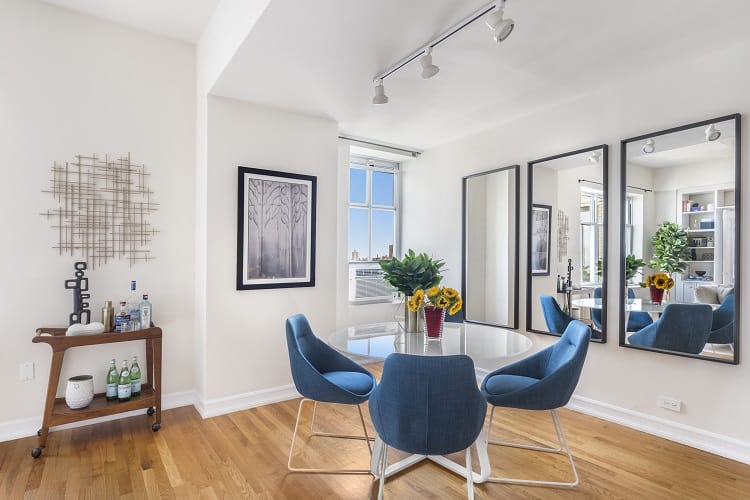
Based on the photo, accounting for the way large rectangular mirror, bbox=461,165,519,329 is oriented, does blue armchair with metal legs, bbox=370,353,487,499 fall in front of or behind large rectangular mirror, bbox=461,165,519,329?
in front

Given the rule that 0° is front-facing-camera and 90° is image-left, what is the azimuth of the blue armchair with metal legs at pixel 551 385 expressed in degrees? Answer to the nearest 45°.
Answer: approximately 90°

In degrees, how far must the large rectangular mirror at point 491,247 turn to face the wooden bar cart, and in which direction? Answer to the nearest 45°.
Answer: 0° — it already faces it

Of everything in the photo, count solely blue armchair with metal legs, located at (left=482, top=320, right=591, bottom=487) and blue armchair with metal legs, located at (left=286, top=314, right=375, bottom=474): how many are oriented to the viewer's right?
1

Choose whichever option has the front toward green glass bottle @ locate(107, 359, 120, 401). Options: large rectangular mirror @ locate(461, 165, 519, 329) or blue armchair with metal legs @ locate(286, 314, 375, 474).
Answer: the large rectangular mirror

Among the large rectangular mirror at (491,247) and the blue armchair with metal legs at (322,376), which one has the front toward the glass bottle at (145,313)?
the large rectangular mirror

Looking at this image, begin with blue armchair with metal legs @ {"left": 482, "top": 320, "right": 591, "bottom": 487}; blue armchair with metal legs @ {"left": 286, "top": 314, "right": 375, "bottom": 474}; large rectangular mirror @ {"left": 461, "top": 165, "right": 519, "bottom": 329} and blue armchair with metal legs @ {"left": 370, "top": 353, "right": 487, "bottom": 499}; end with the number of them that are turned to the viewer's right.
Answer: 1

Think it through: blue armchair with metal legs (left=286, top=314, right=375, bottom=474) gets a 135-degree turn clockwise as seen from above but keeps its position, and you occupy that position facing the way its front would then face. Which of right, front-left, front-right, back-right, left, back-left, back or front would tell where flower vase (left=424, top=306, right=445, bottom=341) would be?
back-left

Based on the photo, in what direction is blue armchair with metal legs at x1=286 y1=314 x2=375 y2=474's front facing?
to the viewer's right

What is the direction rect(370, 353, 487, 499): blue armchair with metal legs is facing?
away from the camera

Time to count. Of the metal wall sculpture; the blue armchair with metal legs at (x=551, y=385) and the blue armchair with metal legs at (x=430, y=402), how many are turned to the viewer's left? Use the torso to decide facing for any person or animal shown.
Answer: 1

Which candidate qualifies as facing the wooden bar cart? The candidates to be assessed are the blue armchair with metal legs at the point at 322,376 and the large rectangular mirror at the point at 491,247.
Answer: the large rectangular mirror

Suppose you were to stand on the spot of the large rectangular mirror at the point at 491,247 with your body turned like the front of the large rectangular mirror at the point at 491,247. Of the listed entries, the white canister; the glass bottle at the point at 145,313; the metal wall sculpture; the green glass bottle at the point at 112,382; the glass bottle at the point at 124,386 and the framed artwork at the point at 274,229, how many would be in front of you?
6

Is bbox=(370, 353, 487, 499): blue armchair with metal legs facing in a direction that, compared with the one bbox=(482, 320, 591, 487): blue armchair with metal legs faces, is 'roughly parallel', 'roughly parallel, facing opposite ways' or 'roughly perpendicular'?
roughly perpendicular

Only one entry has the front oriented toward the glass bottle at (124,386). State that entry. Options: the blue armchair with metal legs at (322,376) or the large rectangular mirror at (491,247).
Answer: the large rectangular mirror
